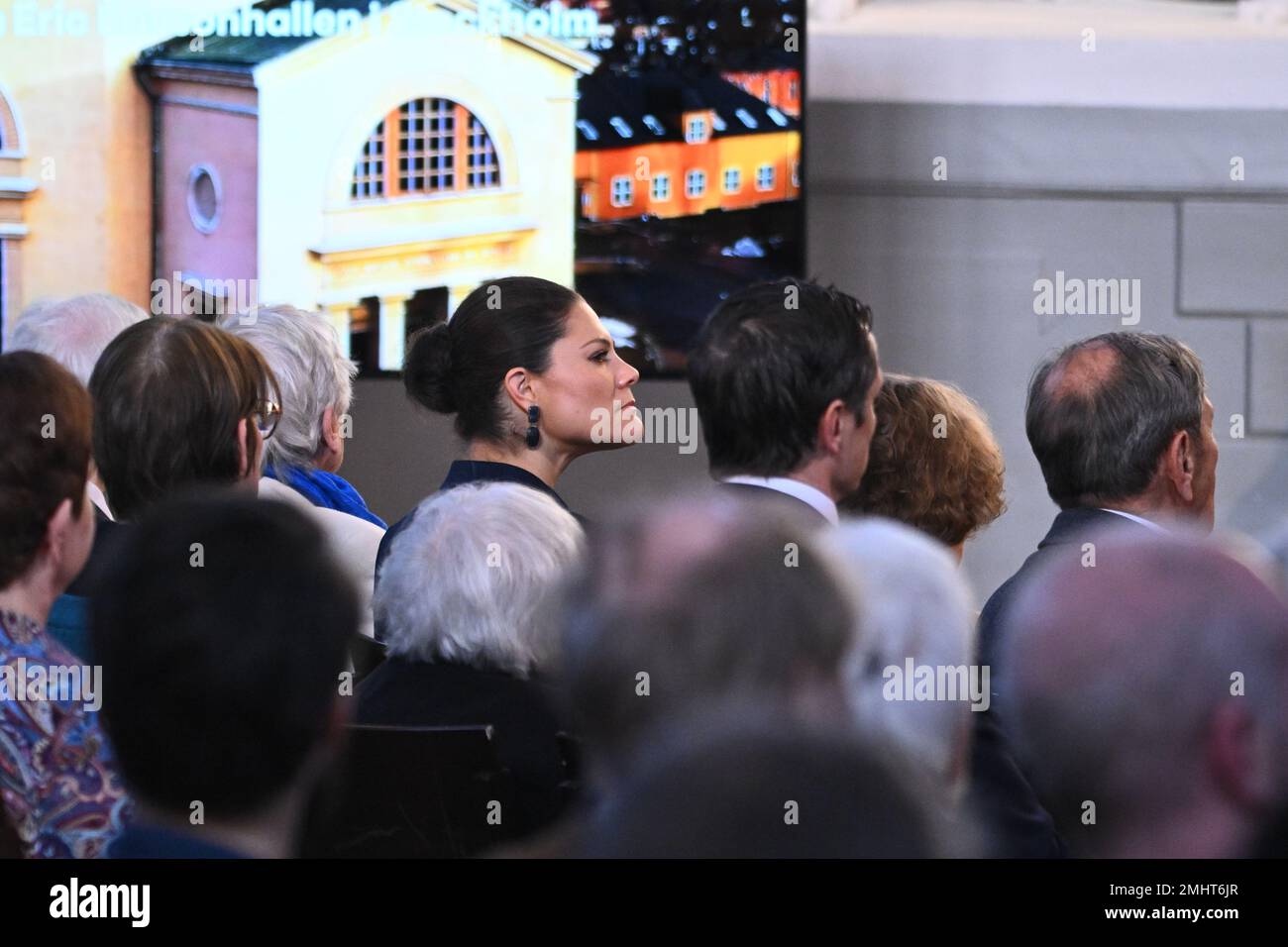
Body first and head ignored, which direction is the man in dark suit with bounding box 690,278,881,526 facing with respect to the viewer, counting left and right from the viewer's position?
facing away from the viewer and to the right of the viewer

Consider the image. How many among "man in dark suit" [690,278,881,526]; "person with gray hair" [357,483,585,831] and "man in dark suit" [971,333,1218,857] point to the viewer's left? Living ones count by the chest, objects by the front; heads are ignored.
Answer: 0

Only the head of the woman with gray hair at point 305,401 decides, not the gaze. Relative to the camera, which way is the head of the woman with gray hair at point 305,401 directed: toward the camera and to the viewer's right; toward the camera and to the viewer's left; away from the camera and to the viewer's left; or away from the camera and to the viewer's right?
away from the camera and to the viewer's right

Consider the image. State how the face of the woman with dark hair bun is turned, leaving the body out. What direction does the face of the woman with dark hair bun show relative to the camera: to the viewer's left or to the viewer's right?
to the viewer's right

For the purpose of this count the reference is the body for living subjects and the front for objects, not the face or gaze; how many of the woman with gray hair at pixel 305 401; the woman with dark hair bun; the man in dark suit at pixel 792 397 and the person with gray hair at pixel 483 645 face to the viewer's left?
0

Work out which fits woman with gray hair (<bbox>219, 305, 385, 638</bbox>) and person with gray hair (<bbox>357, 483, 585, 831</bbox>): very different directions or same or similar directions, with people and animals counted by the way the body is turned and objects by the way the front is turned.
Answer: same or similar directions

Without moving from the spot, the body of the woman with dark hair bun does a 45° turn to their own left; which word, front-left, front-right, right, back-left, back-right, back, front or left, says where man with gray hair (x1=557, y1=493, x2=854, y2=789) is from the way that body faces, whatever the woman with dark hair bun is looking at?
back-right

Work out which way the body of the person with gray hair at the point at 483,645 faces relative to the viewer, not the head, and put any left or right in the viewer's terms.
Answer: facing away from the viewer and to the right of the viewer

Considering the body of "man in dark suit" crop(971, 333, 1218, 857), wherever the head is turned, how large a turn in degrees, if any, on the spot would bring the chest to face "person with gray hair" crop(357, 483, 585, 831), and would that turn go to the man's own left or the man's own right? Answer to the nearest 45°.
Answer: approximately 180°

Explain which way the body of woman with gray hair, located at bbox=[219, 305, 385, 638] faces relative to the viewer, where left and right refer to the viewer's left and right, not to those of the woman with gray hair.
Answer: facing away from the viewer and to the right of the viewer

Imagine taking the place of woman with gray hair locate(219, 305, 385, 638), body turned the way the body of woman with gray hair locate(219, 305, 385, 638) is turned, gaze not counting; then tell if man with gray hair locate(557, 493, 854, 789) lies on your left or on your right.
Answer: on your right

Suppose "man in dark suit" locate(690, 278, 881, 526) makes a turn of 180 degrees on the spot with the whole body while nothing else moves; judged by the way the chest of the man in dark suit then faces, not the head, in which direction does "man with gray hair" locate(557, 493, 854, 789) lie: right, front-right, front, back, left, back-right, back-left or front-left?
front-left

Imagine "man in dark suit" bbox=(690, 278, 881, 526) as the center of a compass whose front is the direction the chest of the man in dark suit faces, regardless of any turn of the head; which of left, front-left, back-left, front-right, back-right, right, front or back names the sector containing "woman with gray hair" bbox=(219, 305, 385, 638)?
left

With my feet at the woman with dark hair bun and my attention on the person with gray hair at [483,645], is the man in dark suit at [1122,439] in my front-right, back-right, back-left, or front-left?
front-left
